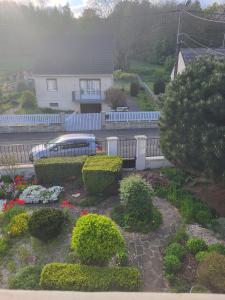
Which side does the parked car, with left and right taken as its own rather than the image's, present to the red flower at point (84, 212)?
left

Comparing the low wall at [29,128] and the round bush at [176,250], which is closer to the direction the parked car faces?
the low wall

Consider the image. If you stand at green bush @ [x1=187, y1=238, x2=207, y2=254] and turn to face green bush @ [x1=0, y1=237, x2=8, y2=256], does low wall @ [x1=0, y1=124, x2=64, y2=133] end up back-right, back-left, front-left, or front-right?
front-right

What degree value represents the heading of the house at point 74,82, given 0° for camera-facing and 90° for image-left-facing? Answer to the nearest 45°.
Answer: approximately 0°

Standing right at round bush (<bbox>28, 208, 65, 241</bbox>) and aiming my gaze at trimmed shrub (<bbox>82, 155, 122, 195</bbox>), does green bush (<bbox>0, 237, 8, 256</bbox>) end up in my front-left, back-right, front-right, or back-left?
back-left

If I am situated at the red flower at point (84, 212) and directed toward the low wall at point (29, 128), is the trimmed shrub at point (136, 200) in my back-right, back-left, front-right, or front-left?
back-right

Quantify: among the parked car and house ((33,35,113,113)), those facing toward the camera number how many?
1

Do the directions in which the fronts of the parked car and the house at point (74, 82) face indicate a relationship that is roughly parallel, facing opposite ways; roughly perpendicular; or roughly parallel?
roughly perpendicular

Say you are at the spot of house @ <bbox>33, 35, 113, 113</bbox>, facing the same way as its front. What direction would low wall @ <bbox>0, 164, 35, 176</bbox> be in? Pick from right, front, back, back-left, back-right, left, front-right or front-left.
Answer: front

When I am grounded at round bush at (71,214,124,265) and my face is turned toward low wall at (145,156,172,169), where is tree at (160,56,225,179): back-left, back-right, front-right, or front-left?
front-right

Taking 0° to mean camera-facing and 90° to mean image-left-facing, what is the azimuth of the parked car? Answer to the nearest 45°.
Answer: approximately 90°

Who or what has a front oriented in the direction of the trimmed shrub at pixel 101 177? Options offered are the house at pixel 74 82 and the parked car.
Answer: the house

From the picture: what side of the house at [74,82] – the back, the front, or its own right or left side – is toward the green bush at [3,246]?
front

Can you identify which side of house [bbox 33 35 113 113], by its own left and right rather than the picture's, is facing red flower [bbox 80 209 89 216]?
front

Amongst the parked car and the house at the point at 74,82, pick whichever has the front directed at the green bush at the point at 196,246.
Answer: the house

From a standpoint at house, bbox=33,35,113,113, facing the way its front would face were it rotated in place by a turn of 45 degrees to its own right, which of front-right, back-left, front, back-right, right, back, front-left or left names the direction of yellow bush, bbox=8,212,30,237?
front-left

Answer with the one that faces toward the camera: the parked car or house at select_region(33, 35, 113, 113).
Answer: the house

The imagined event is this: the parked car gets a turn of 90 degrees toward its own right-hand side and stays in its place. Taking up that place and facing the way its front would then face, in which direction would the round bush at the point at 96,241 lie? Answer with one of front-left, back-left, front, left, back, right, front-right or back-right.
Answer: back
